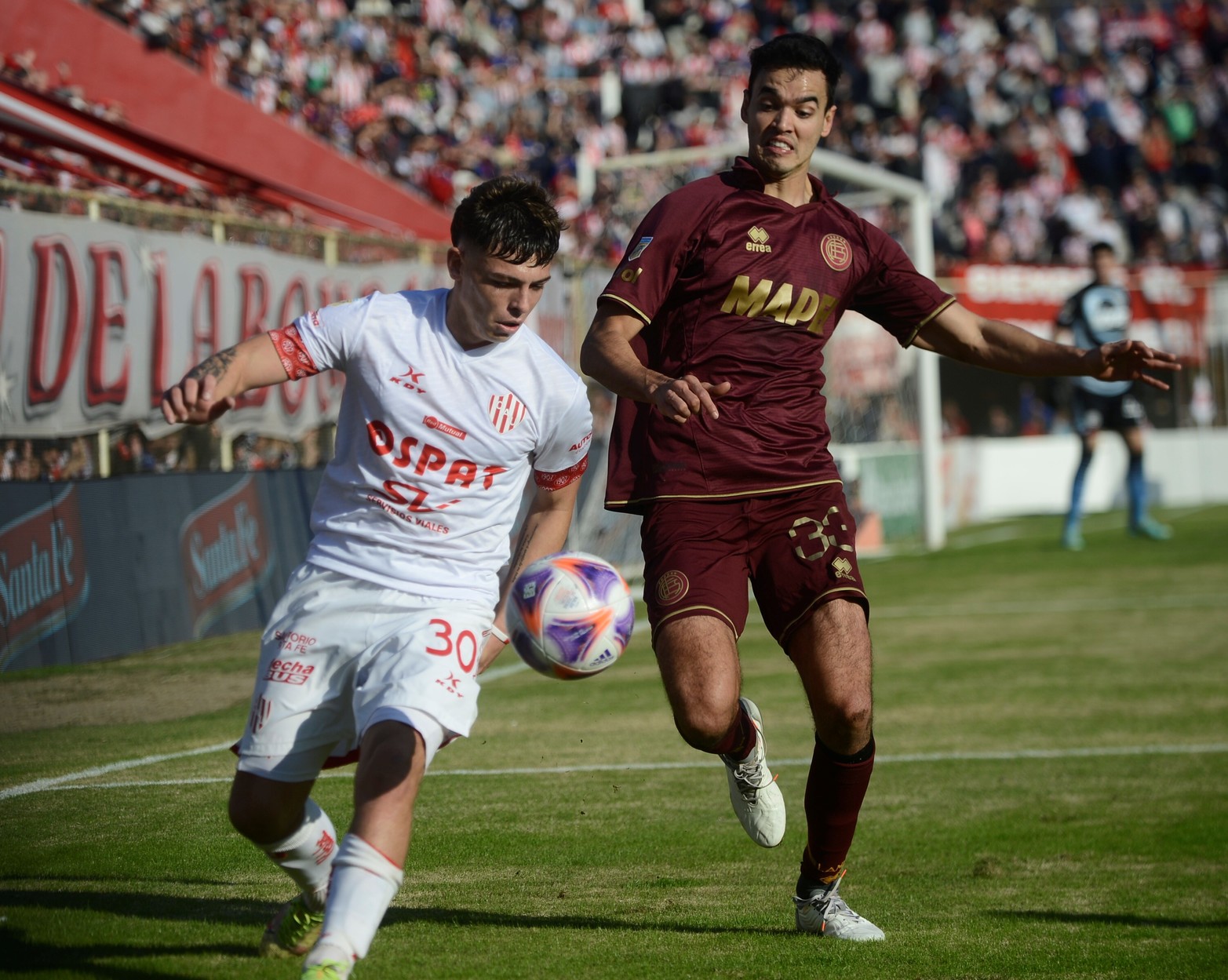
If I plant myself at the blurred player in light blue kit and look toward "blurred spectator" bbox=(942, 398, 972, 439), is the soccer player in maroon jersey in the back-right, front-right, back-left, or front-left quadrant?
back-left

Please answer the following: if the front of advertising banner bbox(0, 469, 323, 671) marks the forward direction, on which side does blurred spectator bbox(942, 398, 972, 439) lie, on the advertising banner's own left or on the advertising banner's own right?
on the advertising banner's own left

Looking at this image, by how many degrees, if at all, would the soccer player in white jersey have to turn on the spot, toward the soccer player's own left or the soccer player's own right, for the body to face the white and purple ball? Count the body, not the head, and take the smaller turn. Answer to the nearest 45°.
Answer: approximately 90° to the soccer player's own left

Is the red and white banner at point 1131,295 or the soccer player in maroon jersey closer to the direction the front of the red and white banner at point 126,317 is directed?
the soccer player in maroon jersey

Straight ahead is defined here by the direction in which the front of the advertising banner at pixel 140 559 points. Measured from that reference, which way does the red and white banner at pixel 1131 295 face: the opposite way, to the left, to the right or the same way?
to the right

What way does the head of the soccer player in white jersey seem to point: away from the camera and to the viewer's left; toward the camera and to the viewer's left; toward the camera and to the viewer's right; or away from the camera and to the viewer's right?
toward the camera and to the viewer's right

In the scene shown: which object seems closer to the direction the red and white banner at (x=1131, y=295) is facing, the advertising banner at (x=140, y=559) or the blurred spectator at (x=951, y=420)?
the advertising banner

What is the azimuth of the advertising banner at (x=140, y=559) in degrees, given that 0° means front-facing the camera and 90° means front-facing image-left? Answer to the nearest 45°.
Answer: approximately 315°

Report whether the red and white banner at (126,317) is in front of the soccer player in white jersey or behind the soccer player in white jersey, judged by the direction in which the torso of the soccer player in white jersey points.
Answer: behind
